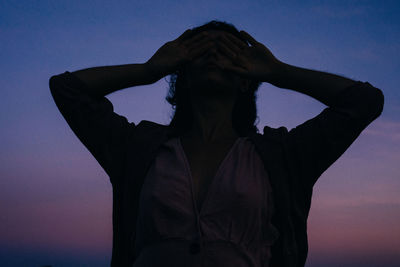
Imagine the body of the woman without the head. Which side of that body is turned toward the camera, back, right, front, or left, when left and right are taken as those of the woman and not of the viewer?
front

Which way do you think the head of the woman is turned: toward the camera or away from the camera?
toward the camera
